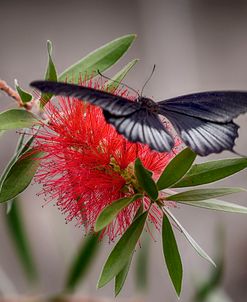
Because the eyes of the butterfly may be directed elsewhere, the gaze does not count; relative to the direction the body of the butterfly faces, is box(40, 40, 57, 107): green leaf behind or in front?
in front

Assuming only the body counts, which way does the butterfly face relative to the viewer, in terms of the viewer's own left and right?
facing away from the viewer and to the left of the viewer
